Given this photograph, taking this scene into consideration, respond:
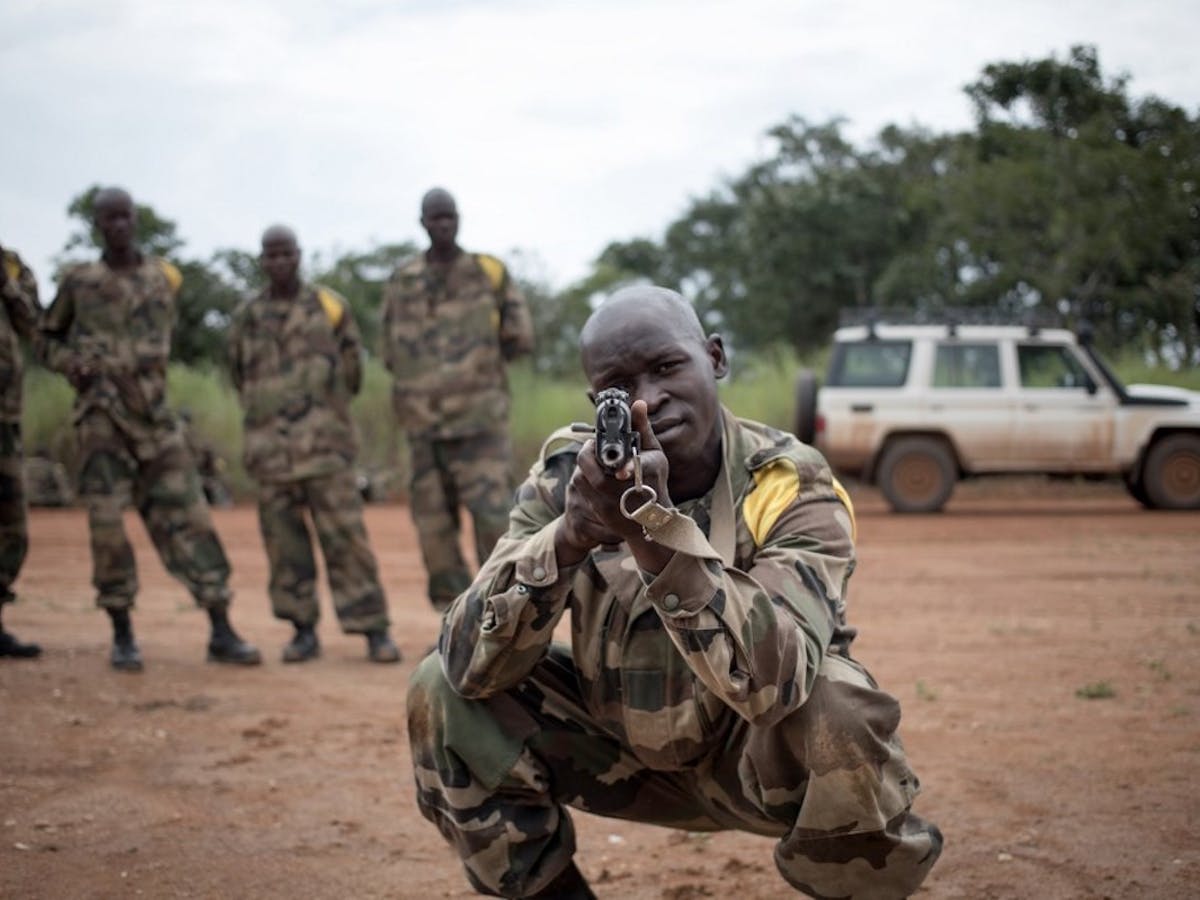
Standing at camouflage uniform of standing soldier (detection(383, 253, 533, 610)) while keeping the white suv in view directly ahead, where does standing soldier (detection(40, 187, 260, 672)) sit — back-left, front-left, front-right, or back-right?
back-left

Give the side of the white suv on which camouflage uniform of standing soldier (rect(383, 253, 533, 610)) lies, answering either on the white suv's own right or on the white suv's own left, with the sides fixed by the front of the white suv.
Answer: on the white suv's own right

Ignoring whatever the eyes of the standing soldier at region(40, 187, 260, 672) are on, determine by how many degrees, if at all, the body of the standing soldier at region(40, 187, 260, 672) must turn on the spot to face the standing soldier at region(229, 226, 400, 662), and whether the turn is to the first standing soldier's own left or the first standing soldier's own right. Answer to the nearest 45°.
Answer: approximately 90° to the first standing soldier's own left

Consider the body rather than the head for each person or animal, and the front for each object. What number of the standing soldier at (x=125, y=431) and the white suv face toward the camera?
1

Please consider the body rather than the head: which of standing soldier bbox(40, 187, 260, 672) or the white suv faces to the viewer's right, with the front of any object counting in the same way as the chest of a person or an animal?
the white suv

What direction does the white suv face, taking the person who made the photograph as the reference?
facing to the right of the viewer

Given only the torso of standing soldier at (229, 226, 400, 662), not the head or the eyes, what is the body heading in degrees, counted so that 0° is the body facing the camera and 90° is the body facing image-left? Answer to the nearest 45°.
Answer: approximately 0°

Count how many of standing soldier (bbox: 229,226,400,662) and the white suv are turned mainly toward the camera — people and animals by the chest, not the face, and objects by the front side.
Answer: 1

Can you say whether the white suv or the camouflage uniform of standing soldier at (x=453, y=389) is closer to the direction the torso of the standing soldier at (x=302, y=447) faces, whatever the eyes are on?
the camouflage uniform of standing soldier

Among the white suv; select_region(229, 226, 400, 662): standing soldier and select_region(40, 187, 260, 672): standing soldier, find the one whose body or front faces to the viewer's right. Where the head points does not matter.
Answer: the white suv

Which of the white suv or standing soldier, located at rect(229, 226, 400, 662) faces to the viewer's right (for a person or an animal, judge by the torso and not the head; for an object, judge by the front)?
the white suv

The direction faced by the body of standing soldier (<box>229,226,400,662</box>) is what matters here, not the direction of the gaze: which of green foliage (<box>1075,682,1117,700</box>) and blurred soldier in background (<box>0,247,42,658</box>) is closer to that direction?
the green foliage

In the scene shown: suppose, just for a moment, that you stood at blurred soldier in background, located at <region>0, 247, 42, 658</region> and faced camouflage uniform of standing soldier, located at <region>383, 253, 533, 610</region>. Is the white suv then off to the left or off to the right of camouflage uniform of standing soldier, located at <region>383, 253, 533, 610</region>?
left
